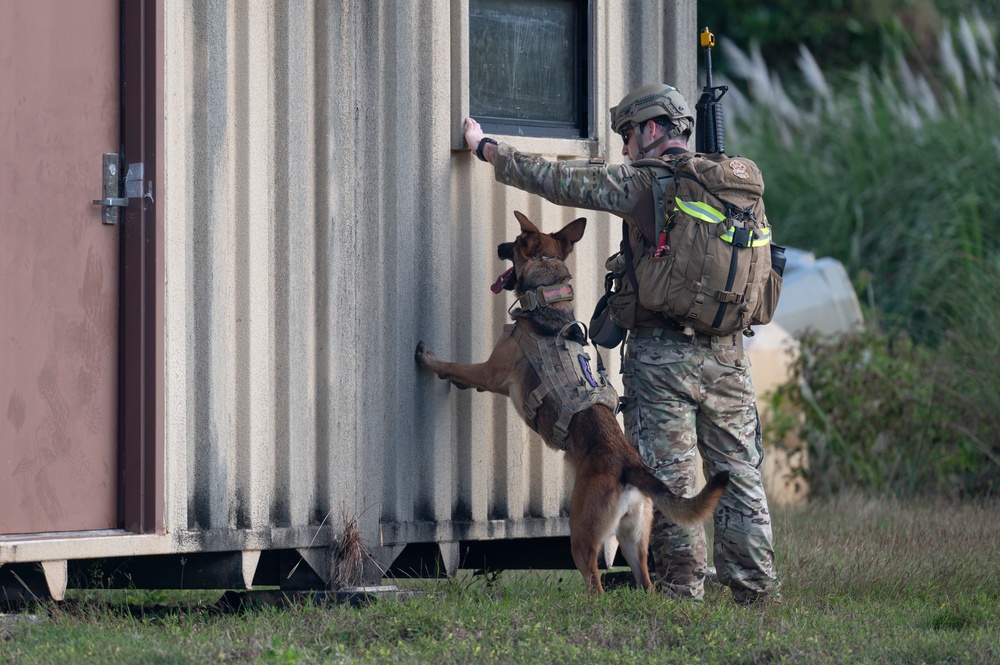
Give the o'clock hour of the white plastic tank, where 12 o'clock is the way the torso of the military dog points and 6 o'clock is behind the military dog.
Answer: The white plastic tank is roughly at 2 o'clock from the military dog.

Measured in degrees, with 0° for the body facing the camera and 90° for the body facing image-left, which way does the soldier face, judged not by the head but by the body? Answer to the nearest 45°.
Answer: approximately 135°

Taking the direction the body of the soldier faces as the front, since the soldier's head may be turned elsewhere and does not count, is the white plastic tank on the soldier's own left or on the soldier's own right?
on the soldier's own right

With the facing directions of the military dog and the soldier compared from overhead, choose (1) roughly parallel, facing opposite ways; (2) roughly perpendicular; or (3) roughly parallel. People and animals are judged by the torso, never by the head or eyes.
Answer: roughly parallel

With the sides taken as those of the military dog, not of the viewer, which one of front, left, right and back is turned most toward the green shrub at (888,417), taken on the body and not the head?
right

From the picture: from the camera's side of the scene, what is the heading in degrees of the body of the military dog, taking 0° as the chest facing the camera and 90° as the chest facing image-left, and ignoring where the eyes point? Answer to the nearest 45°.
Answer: approximately 135°

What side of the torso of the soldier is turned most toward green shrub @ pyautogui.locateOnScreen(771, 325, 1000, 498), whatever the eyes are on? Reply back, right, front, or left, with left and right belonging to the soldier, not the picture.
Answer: right
